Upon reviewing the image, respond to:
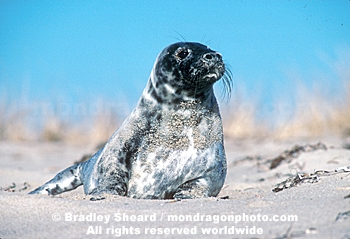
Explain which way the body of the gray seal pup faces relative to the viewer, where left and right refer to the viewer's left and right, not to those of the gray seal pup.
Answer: facing the viewer and to the right of the viewer
